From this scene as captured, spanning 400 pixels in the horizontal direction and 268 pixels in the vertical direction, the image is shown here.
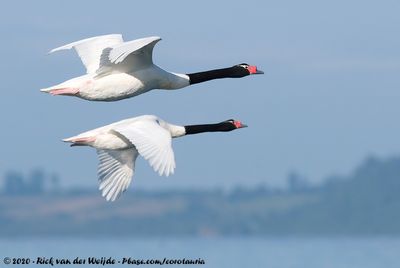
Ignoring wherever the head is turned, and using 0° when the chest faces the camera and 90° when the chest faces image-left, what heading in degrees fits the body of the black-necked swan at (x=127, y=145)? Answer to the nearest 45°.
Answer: approximately 270°

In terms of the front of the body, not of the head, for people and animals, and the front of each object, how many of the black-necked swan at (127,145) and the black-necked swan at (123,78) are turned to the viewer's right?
2

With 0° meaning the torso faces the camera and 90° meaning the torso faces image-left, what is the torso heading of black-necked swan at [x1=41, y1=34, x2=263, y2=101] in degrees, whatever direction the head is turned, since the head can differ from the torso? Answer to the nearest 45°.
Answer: approximately 270°
